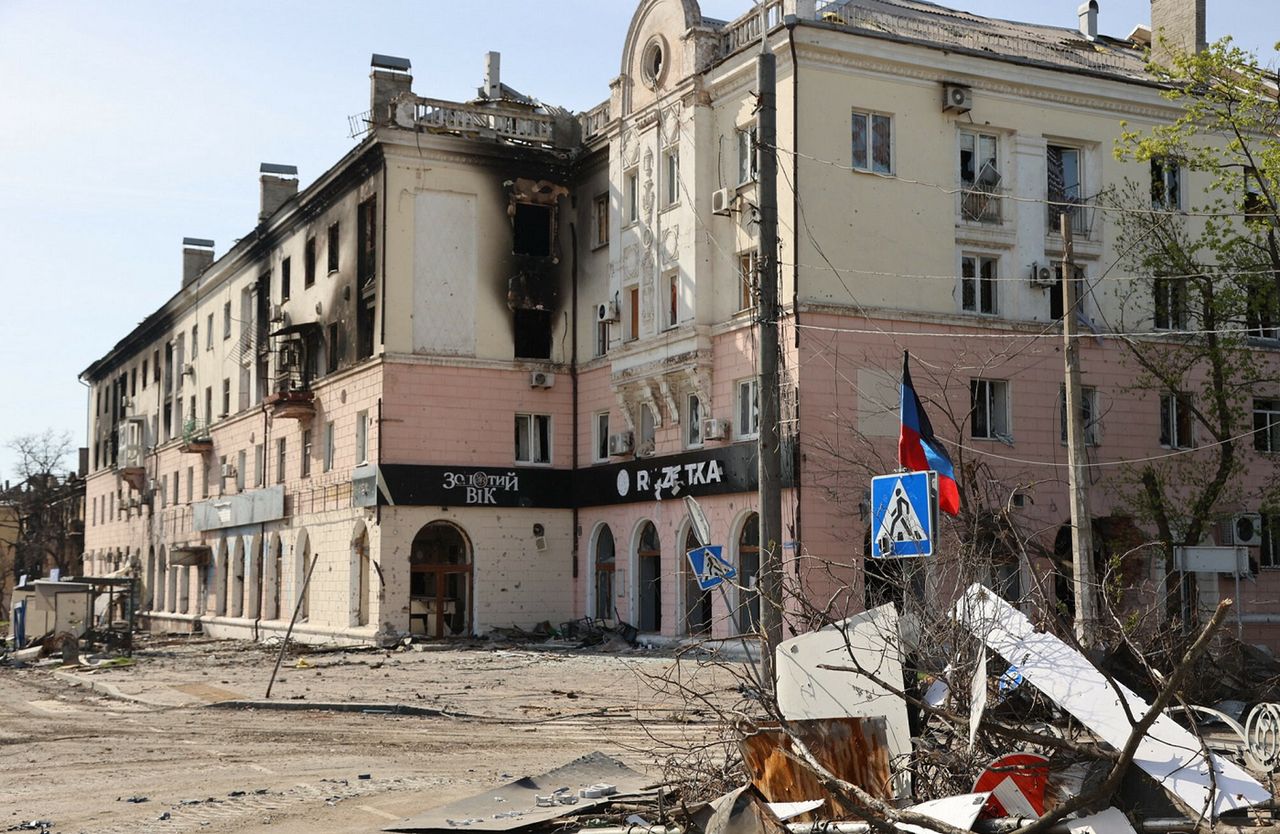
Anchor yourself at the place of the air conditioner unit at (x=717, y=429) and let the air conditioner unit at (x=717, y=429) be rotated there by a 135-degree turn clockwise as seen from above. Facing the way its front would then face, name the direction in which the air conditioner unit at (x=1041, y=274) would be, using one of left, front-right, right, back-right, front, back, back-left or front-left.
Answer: right

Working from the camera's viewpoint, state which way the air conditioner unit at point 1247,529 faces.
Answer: facing the viewer and to the right of the viewer

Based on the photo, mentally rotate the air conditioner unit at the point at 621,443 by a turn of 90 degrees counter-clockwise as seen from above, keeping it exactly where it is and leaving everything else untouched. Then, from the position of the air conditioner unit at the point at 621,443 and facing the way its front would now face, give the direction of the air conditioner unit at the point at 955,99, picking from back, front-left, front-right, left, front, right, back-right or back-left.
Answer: front

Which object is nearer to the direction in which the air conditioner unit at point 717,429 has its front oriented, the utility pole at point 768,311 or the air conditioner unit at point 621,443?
the utility pole

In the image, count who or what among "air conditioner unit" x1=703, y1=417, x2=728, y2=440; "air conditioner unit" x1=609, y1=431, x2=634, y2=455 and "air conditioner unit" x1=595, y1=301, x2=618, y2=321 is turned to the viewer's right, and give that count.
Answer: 0

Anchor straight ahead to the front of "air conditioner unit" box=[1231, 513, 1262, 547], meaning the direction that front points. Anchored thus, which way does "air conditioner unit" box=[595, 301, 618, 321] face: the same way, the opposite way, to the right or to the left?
to the right

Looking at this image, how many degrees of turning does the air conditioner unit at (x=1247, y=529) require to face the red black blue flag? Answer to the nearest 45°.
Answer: approximately 45° to its right

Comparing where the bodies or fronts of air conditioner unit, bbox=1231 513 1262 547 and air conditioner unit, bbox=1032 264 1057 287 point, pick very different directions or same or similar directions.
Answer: same or similar directions

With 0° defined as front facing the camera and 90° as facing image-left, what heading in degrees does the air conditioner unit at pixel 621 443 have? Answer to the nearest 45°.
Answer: approximately 45°
